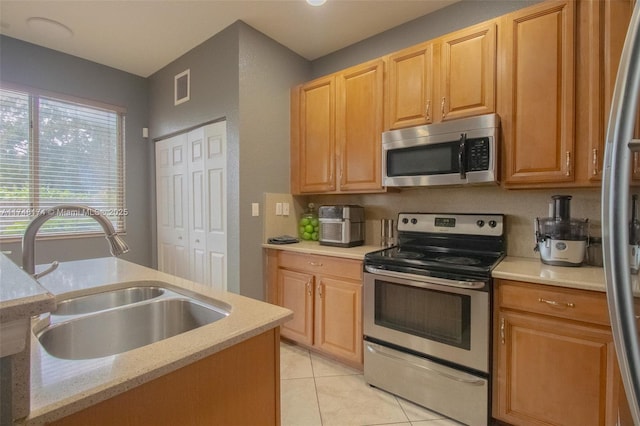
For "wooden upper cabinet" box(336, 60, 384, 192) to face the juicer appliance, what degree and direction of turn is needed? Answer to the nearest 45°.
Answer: approximately 90° to its left

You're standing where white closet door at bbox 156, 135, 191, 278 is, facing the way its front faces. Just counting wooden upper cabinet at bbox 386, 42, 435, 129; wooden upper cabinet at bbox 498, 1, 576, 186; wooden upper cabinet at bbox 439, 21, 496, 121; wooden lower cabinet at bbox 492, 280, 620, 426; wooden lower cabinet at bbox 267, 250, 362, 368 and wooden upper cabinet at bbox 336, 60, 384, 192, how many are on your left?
6

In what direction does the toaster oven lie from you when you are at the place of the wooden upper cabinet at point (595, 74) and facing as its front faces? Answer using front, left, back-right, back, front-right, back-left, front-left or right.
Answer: right

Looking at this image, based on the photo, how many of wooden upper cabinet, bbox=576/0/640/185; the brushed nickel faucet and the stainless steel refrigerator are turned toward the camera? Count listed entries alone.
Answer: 1

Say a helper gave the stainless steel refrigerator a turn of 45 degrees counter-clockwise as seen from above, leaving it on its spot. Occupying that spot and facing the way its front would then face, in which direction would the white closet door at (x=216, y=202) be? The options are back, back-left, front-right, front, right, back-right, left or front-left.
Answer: front-right

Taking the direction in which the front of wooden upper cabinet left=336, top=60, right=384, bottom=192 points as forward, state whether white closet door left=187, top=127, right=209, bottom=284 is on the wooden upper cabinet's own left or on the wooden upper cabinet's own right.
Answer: on the wooden upper cabinet's own right

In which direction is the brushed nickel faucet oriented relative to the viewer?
to the viewer's right

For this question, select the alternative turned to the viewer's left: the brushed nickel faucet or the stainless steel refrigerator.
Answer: the stainless steel refrigerator

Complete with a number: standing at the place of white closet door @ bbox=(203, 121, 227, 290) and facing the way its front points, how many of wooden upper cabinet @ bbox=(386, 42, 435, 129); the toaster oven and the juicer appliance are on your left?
3

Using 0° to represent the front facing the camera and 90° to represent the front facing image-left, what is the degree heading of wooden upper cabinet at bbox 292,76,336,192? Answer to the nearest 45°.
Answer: approximately 45°

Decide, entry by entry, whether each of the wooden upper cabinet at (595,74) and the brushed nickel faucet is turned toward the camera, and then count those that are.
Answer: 1

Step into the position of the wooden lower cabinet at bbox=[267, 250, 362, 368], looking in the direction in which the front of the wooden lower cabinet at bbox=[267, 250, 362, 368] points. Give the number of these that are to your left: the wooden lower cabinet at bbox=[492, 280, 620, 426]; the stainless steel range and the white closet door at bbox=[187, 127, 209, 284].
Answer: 2

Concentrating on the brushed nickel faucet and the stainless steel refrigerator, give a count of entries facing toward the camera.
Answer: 0

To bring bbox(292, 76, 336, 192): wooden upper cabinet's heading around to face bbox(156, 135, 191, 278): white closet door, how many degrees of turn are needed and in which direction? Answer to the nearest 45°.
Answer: approximately 45° to its right

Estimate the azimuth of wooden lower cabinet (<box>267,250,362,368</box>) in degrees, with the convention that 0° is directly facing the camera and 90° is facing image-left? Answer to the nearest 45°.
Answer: approximately 45°
